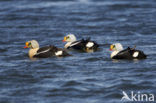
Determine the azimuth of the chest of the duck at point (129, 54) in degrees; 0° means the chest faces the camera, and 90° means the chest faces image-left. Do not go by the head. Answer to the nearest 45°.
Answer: approximately 90°

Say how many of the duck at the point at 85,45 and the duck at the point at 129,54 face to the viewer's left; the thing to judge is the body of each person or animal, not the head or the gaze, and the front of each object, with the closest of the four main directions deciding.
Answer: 2

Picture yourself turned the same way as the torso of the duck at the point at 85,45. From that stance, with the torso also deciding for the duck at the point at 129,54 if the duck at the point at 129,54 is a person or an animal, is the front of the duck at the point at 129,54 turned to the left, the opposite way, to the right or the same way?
the same way

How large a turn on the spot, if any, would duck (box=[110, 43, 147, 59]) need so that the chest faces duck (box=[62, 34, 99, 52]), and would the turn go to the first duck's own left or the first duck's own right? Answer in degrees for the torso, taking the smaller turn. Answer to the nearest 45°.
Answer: approximately 45° to the first duck's own right

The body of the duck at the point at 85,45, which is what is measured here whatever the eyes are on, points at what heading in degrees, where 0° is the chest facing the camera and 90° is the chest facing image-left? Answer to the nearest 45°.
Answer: approximately 90°

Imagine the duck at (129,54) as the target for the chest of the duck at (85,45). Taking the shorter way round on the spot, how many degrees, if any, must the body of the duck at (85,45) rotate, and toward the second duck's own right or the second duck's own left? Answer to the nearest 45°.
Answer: approximately 135° to the second duck's own left
